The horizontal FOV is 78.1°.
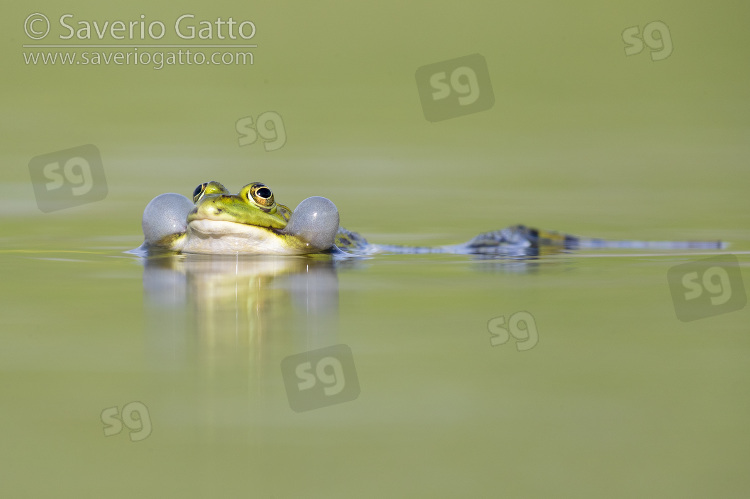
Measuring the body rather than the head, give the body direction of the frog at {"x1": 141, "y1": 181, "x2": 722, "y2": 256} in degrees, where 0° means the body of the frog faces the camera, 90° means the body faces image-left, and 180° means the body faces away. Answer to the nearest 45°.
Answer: approximately 45°
